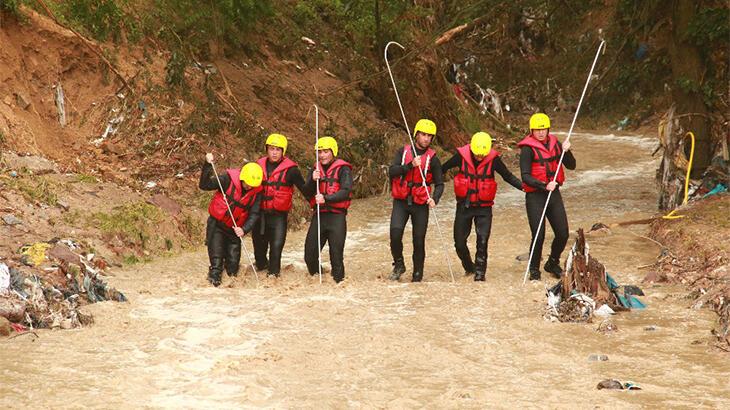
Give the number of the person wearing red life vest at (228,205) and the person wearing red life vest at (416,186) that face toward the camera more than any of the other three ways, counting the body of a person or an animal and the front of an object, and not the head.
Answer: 2

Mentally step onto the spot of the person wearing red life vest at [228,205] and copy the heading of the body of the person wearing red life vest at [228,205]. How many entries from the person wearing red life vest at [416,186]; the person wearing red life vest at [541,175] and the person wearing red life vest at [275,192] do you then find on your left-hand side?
3

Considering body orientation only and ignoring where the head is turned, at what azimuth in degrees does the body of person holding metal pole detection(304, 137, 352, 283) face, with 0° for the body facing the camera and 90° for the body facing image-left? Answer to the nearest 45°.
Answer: approximately 45°

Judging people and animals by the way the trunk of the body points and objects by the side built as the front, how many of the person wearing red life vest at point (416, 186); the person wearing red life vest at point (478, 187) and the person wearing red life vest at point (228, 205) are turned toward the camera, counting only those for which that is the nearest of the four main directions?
3

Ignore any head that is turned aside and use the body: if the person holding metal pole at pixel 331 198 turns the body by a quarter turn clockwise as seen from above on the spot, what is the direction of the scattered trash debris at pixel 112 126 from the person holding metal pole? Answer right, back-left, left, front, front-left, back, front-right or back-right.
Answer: front

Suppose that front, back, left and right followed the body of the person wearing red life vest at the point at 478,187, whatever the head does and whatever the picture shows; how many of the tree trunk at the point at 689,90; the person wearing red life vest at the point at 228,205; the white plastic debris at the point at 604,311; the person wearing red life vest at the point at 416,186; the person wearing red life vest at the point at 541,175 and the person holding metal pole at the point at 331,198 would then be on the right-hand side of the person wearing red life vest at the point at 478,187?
3

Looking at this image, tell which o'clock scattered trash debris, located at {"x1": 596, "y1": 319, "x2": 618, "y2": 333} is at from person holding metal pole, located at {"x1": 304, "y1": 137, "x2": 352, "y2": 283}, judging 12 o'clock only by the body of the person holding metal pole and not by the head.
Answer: The scattered trash debris is roughly at 9 o'clock from the person holding metal pole.

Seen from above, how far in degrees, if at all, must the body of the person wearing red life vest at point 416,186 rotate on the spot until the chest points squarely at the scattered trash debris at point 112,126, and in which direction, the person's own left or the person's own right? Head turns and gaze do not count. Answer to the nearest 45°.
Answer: approximately 135° to the person's own right

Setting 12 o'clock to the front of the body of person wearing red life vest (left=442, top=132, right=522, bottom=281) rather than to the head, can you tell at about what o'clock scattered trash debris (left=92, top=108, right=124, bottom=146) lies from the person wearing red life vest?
The scattered trash debris is roughly at 4 o'clock from the person wearing red life vest.

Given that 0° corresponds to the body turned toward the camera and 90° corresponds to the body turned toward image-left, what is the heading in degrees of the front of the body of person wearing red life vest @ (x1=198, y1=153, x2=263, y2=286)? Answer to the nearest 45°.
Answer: approximately 0°

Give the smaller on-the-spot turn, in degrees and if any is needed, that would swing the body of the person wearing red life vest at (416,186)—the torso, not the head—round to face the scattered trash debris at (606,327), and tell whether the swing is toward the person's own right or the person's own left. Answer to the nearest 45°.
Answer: approximately 45° to the person's own left

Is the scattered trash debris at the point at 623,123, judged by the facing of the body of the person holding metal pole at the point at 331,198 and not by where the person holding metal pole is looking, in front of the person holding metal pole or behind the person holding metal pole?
behind
